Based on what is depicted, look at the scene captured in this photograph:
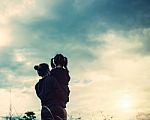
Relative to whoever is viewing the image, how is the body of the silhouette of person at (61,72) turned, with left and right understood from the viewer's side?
facing away from the viewer
